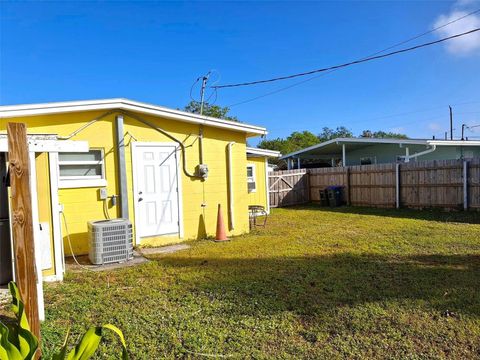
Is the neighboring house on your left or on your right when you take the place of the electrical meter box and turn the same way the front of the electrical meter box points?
on your left

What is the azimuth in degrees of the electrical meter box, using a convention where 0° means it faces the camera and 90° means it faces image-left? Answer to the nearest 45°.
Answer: approximately 315°

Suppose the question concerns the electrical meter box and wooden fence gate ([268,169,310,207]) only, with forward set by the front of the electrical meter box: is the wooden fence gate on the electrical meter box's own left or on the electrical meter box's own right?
on the electrical meter box's own left

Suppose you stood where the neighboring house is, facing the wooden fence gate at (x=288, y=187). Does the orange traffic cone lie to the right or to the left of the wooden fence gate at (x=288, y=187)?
left

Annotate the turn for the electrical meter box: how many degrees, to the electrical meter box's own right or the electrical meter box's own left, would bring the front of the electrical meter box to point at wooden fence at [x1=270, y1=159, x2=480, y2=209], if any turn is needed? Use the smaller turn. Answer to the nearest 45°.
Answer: approximately 90° to the electrical meter box's own left

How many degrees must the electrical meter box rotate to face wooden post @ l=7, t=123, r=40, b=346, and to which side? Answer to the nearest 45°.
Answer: approximately 45° to its right
